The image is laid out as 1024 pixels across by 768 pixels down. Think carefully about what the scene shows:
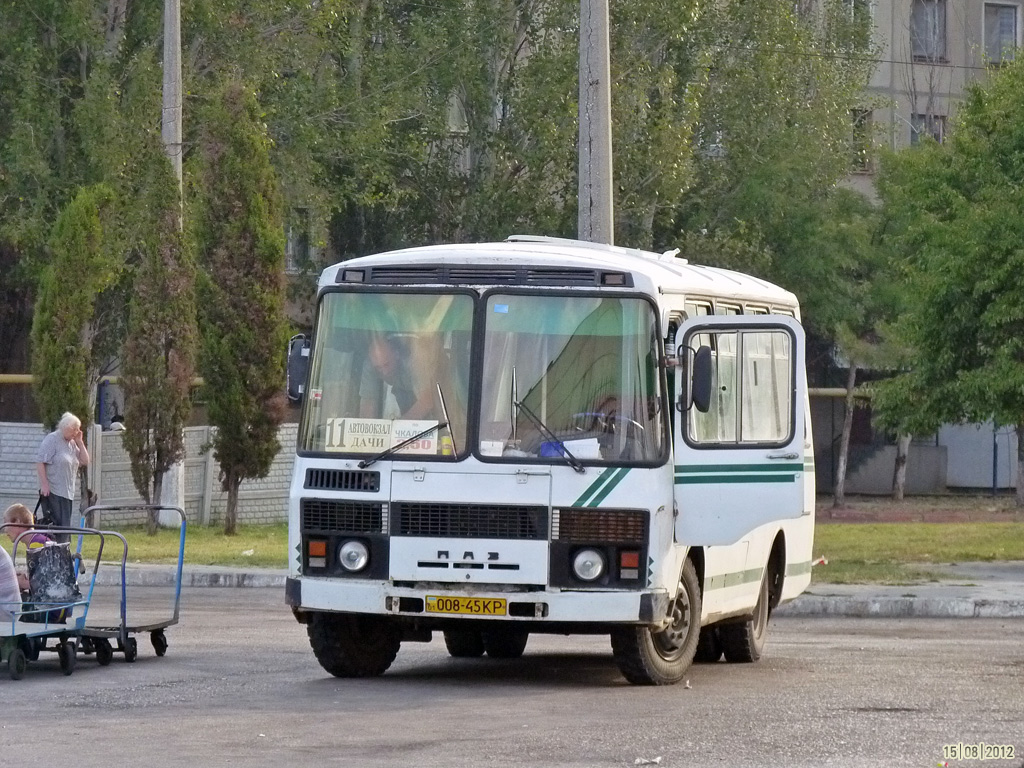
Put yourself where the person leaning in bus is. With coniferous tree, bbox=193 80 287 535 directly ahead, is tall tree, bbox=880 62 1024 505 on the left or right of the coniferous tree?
right

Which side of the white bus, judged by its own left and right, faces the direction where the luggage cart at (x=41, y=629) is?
right

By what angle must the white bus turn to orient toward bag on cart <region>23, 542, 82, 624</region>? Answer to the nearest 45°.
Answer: approximately 90° to its right

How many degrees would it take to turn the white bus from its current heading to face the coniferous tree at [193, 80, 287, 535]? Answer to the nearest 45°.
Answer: approximately 180°

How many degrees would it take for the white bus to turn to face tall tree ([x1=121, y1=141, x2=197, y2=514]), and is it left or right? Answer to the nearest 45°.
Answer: approximately 180°

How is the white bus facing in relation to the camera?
toward the camera

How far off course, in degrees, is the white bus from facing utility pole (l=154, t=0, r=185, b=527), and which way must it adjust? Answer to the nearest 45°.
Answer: approximately 180°

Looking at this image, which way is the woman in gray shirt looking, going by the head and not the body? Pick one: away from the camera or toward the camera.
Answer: toward the camera

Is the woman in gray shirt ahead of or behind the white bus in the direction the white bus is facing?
behind
